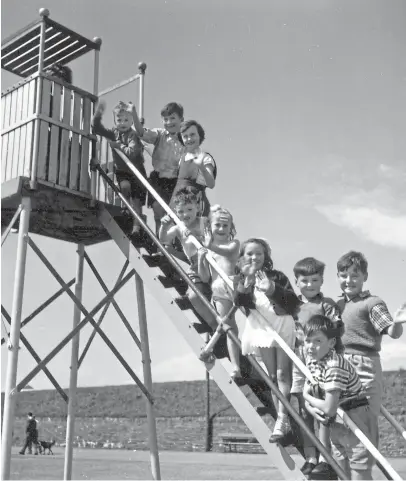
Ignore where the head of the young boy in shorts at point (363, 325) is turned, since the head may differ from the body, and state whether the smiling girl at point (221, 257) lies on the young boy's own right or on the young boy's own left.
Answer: on the young boy's own right

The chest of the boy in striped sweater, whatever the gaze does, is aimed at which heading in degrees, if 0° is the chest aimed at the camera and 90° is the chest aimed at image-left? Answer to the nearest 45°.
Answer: approximately 45°

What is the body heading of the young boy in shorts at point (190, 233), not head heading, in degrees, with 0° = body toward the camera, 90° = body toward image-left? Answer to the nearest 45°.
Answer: approximately 0°

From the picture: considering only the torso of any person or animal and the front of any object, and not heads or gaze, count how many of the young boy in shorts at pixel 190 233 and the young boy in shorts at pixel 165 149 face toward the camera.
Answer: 2

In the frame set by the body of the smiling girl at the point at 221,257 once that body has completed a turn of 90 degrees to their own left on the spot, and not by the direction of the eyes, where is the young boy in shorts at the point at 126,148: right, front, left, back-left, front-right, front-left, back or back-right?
back-left

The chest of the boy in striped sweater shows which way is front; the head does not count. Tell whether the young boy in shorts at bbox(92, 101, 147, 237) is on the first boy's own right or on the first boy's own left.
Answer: on the first boy's own right
